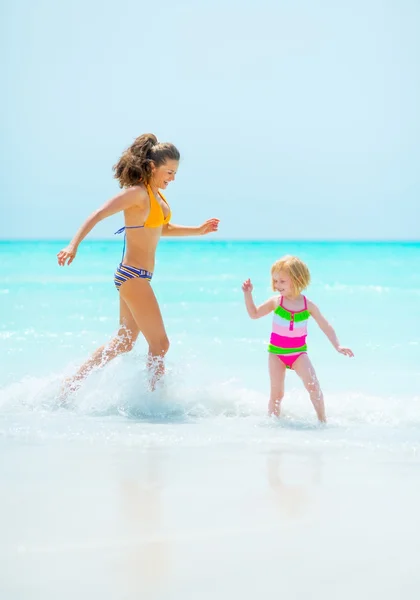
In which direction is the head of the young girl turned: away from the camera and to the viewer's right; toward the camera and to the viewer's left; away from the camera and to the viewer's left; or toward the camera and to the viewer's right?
toward the camera and to the viewer's left

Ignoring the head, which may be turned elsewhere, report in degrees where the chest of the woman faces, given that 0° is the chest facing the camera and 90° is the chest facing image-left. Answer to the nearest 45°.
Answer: approximately 270°

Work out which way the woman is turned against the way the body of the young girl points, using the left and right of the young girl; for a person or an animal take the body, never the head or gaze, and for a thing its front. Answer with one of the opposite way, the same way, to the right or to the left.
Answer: to the left

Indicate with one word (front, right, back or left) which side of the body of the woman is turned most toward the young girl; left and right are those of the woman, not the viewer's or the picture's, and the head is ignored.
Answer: front

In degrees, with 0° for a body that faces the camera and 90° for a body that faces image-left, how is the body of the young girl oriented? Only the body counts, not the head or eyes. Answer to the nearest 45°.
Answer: approximately 0°

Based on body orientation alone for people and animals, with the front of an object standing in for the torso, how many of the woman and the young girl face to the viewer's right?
1

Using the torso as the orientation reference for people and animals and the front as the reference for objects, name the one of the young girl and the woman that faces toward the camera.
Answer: the young girl

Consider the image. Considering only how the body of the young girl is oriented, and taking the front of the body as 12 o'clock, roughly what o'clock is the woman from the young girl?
The woman is roughly at 3 o'clock from the young girl.
